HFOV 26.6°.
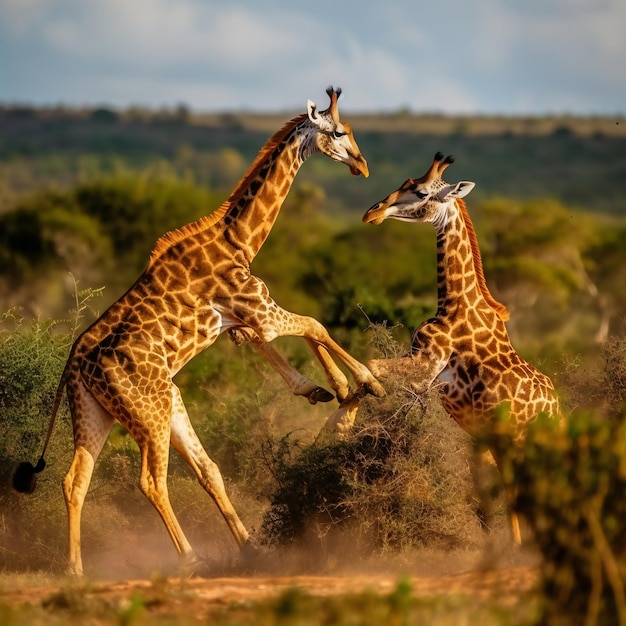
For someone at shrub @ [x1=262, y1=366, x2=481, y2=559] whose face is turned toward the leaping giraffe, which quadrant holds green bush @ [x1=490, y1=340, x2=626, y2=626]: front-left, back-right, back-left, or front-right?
back-left

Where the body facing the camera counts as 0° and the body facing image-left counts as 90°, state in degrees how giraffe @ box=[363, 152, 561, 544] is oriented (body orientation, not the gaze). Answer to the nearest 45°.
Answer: approximately 90°

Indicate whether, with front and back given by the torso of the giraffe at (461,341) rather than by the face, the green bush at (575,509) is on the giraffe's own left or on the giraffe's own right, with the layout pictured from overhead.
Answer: on the giraffe's own left

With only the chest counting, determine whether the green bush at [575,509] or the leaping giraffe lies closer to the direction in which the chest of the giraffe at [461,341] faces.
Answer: the leaping giraffe

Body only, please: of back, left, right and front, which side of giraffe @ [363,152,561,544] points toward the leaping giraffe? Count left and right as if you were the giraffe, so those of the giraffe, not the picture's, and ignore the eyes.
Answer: front
